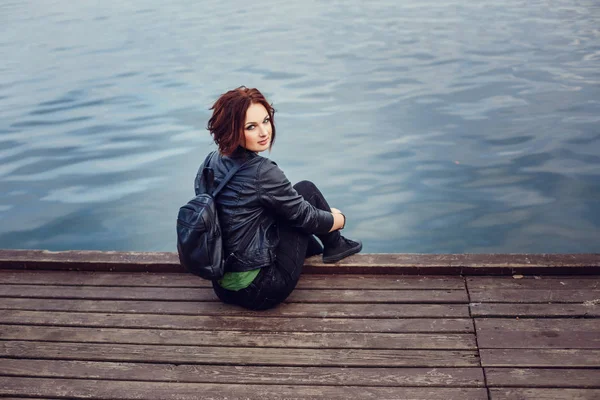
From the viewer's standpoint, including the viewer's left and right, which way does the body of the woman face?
facing away from the viewer and to the right of the viewer
